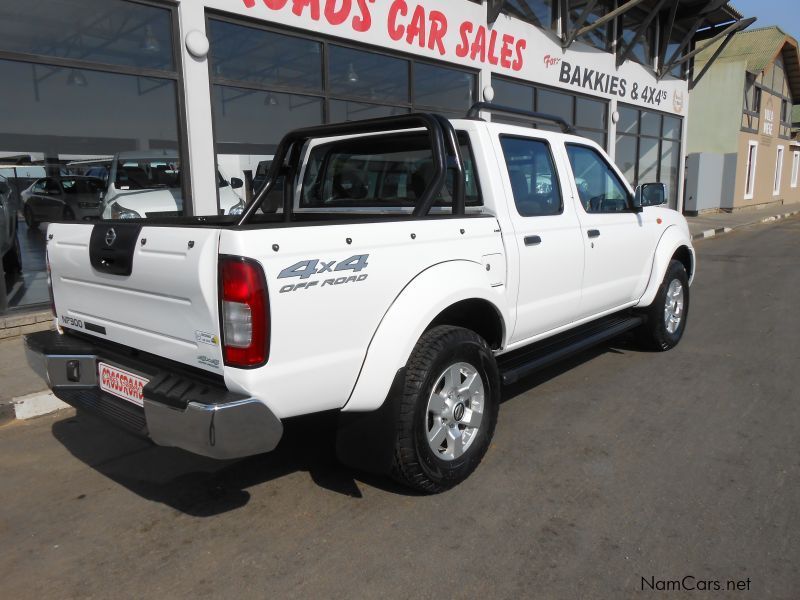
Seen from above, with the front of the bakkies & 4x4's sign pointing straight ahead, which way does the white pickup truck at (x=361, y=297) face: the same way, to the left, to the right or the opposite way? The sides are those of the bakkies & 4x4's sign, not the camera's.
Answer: to the left

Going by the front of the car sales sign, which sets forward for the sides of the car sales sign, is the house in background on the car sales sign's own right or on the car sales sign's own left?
on the car sales sign's own left

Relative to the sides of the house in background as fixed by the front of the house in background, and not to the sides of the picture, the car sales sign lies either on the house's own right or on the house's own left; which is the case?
on the house's own right

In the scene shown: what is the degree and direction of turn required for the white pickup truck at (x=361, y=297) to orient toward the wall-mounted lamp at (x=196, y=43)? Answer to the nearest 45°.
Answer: approximately 45° to its left

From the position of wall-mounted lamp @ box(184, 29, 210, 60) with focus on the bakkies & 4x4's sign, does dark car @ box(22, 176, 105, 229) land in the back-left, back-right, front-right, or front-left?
back-left

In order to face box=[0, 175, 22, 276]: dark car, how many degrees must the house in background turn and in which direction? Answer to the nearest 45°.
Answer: approximately 45° to its right

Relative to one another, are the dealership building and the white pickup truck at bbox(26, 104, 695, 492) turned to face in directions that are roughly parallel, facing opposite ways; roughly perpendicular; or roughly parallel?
roughly perpendicular

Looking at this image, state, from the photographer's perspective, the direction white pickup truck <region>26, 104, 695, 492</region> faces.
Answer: facing away from the viewer and to the right of the viewer
